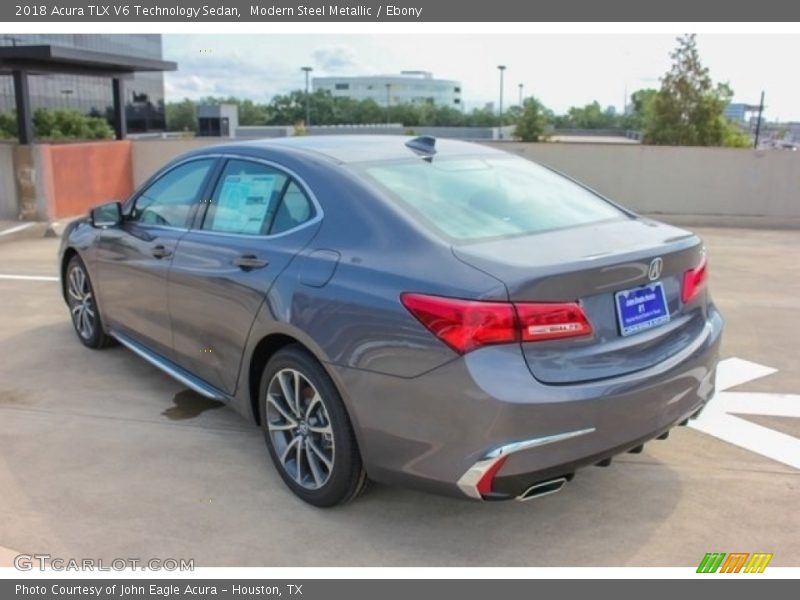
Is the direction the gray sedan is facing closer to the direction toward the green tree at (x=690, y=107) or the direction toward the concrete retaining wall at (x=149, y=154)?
the concrete retaining wall

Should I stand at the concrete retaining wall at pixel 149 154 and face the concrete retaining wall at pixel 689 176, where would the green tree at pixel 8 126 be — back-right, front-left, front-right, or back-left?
back-left

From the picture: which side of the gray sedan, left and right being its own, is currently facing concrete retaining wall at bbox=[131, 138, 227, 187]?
front

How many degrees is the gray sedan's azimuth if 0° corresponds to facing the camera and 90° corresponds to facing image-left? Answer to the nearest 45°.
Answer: approximately 135°

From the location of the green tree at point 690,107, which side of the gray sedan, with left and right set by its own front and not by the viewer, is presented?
right

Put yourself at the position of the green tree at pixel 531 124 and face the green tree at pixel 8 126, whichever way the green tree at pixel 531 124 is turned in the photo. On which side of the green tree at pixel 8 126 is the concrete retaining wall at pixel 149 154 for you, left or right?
left

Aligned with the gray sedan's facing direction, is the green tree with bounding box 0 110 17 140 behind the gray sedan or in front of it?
in front

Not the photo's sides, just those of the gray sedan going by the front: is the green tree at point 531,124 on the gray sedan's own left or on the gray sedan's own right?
on the gray sedan's own right

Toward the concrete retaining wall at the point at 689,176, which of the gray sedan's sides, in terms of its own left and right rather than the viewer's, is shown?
right
